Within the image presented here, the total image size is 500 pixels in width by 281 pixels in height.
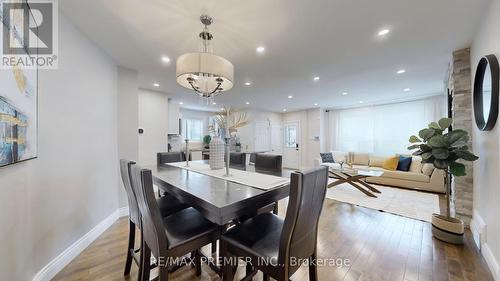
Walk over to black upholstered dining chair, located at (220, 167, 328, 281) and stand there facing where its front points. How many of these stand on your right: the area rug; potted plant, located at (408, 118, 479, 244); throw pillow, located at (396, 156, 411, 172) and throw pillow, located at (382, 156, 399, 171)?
4

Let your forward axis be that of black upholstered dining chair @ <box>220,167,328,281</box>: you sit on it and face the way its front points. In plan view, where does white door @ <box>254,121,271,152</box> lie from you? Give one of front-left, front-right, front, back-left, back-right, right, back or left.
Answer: front-right

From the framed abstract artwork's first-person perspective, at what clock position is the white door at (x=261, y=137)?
The white door is roughly at 10 o'clock from the framed abstract artwork.

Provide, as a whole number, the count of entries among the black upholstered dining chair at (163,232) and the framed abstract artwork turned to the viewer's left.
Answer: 0

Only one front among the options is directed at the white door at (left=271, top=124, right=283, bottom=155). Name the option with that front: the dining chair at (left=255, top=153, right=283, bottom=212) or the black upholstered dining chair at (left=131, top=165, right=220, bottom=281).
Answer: the black upholstered dining chair

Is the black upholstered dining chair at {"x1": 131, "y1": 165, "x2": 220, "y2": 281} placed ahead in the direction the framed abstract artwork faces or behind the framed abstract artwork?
ahead

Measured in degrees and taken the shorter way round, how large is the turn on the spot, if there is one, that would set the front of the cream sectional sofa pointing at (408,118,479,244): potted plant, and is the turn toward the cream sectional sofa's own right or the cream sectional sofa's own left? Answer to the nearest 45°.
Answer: approximately 45° to the cream sectional sofa's own left

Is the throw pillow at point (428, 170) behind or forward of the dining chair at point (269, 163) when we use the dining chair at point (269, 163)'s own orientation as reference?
behind

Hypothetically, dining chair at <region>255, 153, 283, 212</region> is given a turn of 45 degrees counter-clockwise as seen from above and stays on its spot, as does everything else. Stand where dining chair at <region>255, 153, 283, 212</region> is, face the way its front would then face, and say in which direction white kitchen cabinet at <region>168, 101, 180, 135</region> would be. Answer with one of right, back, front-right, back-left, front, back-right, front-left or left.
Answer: back-right

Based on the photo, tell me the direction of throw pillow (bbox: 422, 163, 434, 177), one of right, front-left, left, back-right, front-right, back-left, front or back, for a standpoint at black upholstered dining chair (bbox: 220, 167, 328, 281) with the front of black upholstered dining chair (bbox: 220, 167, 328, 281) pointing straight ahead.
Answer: right

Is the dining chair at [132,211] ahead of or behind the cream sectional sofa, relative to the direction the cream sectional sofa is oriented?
ahead

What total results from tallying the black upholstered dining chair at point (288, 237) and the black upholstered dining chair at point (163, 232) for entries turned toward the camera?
0

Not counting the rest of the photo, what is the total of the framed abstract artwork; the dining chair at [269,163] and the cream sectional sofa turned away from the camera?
0

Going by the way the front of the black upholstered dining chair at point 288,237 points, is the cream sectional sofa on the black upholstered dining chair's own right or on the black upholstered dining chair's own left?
on the black upholstered dining chair's own right

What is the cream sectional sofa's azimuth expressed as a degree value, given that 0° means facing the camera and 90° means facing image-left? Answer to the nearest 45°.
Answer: approximately 45°

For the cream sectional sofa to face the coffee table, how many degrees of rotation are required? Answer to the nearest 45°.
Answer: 0° — it already faces it

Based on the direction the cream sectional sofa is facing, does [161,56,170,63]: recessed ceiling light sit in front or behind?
in front

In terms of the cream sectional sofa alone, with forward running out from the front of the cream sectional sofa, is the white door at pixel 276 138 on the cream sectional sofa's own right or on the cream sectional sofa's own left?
on the cream sectional sofa's own right

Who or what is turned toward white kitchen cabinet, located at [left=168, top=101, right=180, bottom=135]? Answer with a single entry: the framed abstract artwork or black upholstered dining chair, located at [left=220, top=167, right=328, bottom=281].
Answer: the black upholstered dining chair
